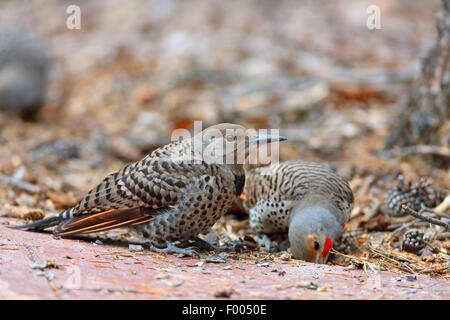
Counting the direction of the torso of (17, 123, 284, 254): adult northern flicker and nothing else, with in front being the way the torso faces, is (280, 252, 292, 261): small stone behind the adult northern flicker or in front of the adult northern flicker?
in front

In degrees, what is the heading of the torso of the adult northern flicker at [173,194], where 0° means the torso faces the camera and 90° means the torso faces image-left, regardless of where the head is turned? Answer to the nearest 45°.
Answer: approximately 270°

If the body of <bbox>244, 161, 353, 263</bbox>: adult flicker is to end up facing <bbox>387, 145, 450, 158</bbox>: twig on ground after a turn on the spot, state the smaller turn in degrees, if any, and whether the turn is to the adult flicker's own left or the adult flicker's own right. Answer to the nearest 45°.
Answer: approximately 90° to the adult flicker's own left

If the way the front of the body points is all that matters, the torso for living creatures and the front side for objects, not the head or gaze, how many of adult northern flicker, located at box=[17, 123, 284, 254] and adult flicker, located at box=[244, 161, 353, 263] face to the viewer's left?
0

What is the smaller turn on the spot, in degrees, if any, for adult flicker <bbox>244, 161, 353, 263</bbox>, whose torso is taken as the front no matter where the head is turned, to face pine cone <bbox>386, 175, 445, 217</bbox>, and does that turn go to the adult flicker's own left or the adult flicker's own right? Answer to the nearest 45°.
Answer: approximately 90° to the adult flicker's own left

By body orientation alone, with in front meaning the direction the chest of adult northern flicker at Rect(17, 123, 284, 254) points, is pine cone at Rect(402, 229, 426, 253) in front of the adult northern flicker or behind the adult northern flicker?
in front

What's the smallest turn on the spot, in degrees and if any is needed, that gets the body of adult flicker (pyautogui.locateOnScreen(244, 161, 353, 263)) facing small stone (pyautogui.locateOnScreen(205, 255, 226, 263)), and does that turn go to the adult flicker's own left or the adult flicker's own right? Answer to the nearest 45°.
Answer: approximately 90° to the adult flicker's own right

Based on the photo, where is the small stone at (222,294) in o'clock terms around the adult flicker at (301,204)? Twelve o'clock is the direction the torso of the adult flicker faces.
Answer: The small stone is roughly at 2 o'clock from the adult flicker.

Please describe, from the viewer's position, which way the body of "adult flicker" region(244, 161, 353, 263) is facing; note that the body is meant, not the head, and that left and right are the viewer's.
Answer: facing the viewer and to the right of the viewer
